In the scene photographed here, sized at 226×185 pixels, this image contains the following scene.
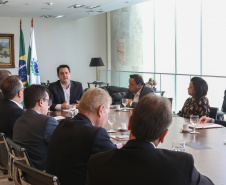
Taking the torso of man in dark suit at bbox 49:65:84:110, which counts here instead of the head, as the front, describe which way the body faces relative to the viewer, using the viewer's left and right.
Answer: facing the viewer

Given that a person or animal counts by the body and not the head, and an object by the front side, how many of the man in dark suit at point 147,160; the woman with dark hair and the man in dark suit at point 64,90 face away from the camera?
1

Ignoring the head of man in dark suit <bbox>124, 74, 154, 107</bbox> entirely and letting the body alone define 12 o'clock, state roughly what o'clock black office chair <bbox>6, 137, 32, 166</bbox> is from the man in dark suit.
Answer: The black office chair is roughly at 11 o'clock from the man in dark suit.

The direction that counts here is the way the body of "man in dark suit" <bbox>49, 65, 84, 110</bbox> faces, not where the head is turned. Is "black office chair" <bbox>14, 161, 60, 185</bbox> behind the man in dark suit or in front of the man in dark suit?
in front

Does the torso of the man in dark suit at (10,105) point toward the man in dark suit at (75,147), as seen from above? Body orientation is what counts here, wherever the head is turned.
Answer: no

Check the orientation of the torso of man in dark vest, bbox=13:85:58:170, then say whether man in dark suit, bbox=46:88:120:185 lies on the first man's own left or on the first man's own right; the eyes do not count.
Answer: on the first man's own right

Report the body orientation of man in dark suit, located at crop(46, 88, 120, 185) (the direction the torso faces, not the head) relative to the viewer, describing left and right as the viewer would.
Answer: facing away from the viewer and to the right of the viewer

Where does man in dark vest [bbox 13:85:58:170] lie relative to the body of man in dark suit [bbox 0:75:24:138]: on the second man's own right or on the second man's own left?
on the second man's own right

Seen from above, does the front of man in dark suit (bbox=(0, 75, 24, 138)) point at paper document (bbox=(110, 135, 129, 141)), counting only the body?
no

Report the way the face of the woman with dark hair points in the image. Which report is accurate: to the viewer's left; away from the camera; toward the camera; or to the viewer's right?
to the viewer's left

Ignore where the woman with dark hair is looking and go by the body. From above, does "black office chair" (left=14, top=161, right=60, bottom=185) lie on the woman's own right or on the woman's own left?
on the woman's own left

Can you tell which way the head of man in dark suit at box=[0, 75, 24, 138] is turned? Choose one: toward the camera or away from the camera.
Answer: away from the camera

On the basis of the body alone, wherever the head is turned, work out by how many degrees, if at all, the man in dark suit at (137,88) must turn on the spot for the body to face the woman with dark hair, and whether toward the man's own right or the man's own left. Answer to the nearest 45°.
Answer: approximately 90° to the man's own left

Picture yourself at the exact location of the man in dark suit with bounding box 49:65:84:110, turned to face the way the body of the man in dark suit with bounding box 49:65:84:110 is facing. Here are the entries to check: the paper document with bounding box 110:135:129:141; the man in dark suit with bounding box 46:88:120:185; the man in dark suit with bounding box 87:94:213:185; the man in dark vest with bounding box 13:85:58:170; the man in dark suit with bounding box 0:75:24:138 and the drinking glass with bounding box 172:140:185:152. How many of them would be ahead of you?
6

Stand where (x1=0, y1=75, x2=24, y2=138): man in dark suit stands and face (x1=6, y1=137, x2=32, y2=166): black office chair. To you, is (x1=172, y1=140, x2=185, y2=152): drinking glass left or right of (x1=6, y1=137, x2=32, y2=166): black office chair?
left

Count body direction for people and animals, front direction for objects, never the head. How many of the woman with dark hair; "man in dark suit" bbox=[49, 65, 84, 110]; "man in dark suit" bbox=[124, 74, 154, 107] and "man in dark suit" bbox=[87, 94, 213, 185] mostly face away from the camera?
1

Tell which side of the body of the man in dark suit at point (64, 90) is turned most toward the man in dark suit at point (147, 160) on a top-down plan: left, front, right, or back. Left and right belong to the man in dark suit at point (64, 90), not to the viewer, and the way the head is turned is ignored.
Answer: front

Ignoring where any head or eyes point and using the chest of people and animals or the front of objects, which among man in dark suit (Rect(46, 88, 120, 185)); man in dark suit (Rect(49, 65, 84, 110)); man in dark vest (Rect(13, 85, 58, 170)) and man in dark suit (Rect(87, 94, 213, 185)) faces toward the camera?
man in dark suit (Rect(49, 65, 84, 110))

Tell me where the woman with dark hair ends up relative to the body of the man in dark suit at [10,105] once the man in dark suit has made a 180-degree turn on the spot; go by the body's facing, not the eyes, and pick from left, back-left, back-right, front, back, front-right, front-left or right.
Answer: back-left

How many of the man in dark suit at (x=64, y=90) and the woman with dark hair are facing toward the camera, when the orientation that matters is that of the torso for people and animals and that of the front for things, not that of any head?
1

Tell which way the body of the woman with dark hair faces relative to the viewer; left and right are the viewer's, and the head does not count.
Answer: facing to the left of the viewer

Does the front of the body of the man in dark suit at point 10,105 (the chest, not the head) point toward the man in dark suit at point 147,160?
no

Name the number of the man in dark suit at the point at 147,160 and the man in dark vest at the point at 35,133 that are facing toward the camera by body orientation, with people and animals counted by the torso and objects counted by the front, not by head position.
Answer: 0

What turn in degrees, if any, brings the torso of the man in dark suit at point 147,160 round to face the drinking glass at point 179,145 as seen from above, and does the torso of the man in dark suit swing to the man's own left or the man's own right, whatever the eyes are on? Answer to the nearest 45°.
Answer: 0° — they already face it
